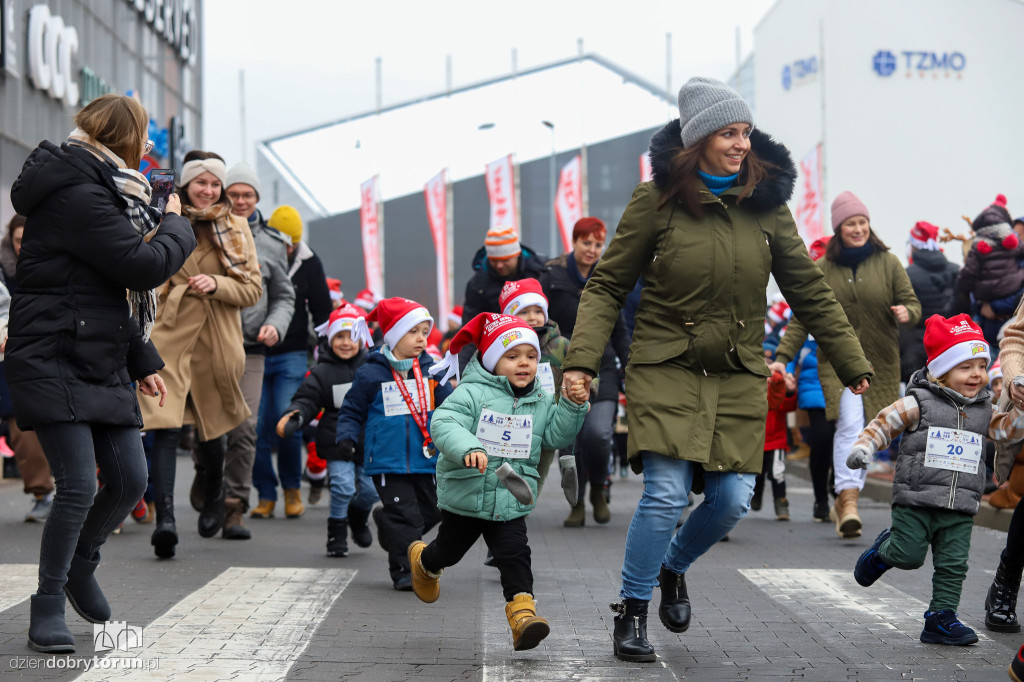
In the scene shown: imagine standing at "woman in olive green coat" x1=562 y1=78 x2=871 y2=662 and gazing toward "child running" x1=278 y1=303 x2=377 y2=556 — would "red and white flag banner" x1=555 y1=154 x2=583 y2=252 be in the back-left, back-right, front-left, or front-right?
front-right

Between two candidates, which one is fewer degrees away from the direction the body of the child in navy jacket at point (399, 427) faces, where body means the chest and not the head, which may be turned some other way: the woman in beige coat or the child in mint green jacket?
the child in mint green jacket

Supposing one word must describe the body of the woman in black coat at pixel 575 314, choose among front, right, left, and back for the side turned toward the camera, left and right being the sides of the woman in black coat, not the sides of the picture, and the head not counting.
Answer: front

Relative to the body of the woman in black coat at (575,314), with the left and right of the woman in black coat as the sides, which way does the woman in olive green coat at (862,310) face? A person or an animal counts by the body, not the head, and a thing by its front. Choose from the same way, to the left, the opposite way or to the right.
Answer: the same way

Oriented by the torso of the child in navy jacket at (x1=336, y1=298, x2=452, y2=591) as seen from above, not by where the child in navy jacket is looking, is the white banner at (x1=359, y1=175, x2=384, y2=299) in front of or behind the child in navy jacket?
behind

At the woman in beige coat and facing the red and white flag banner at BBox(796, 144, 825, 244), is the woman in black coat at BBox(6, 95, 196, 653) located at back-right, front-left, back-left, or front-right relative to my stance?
back-right

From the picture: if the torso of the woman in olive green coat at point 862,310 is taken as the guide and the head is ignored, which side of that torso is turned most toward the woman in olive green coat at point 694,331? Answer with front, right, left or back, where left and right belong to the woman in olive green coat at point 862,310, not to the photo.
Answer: front

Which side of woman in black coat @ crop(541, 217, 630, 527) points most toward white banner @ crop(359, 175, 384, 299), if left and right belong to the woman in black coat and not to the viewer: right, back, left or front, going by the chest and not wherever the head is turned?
back

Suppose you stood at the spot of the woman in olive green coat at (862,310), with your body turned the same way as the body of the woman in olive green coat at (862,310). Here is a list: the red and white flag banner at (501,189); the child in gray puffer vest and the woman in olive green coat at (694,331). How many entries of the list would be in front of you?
2

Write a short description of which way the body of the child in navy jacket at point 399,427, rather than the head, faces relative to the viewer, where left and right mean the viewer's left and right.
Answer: facing the viewer and to the right of the viewer

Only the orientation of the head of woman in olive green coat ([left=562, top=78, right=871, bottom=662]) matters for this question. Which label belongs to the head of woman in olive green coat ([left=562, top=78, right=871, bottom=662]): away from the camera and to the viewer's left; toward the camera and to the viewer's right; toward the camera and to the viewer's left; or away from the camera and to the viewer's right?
toward the camera and to the viewer's right

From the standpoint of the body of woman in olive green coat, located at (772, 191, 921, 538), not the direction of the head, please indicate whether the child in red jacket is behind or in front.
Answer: behind

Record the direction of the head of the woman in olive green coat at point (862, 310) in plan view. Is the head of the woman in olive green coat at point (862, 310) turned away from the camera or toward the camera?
toward the camera

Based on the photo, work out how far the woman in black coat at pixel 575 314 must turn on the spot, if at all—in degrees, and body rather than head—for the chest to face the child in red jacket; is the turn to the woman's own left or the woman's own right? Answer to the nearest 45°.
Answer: approximately 135° to the woman's own left

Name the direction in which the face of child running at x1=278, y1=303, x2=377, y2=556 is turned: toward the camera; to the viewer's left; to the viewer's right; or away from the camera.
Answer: toward the camera

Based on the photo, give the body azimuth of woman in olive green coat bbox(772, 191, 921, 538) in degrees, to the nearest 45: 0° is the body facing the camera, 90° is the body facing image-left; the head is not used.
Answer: approximately 0°

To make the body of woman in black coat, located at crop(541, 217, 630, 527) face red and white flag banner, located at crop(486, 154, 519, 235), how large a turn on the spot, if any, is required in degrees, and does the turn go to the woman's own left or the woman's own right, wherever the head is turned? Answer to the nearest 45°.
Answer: approximately 180°

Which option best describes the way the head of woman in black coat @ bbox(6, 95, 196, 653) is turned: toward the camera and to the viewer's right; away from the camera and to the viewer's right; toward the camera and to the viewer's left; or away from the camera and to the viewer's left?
away from the camera and to the viewer's right

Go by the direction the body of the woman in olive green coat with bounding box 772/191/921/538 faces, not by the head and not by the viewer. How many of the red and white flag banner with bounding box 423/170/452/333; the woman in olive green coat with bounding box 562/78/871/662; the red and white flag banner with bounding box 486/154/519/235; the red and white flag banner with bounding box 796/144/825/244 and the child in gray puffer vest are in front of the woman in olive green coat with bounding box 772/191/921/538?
2

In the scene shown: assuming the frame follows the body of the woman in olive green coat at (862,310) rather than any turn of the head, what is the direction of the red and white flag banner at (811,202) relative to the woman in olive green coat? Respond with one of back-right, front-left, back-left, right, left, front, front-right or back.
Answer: back
